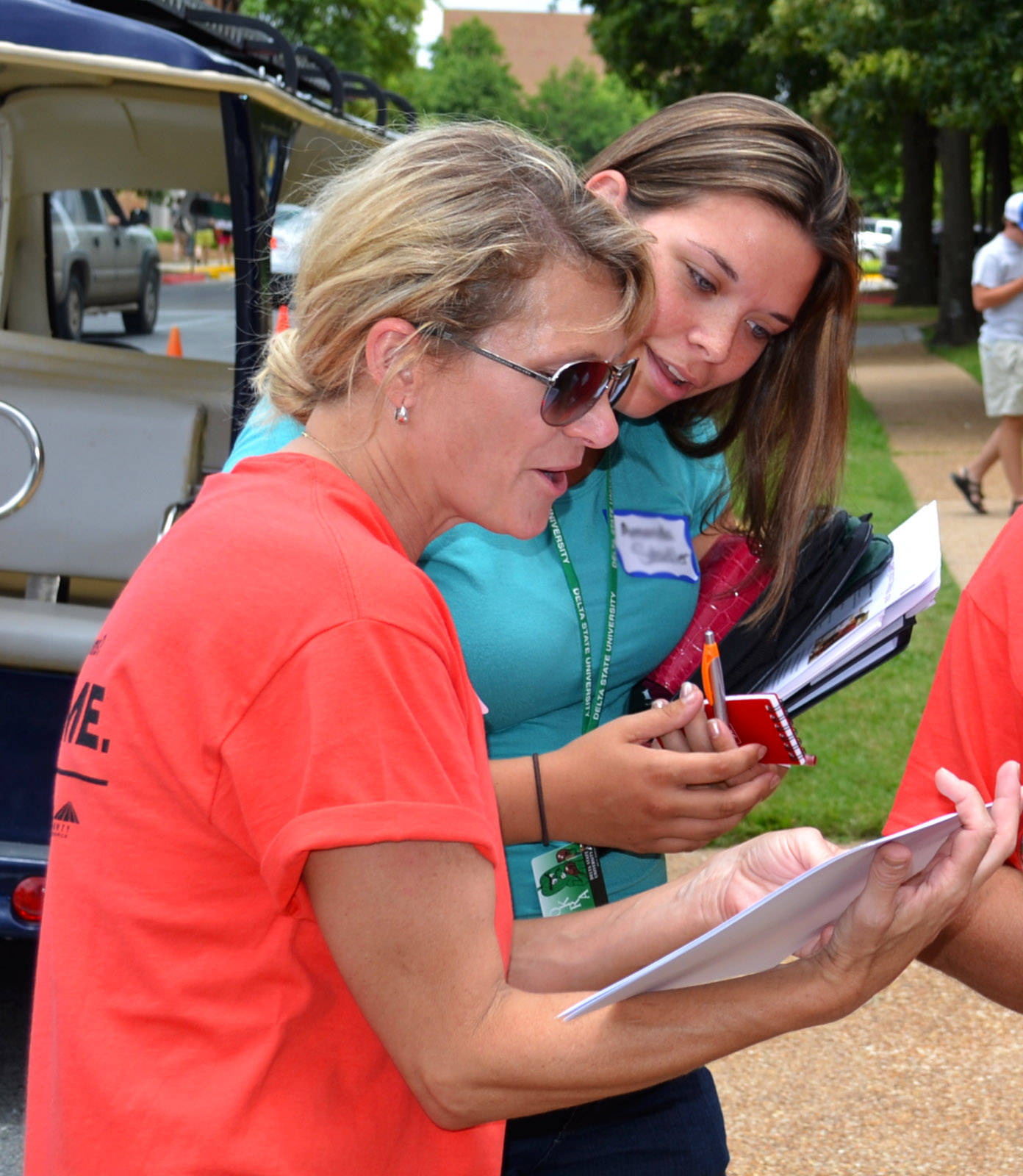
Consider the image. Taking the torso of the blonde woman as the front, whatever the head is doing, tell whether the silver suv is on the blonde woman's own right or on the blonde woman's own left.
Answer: on the blonde woman's own left

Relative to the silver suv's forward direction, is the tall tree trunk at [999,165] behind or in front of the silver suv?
in front

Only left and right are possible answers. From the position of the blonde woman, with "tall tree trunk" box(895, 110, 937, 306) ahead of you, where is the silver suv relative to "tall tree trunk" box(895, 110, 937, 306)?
left

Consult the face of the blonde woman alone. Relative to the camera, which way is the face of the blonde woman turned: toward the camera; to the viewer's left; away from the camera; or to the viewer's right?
to the viewer's right

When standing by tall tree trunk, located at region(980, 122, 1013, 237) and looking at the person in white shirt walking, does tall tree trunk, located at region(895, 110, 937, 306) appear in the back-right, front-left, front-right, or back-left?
front-right

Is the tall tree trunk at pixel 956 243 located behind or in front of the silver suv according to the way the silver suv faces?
in front

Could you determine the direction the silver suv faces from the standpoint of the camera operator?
facing away from the viewer and to the right of the viewer

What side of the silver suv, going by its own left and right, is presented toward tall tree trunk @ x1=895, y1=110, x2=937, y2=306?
front

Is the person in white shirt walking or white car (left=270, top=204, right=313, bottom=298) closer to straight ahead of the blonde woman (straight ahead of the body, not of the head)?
the person in white shirt walking

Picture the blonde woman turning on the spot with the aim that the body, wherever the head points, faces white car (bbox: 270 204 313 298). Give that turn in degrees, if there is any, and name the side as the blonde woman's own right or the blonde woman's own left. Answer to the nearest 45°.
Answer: approximately 90° to the blonde woman's own left

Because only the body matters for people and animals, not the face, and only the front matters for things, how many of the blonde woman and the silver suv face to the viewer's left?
0

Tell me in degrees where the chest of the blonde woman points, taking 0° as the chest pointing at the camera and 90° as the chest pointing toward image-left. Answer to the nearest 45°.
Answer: approximately 270°
